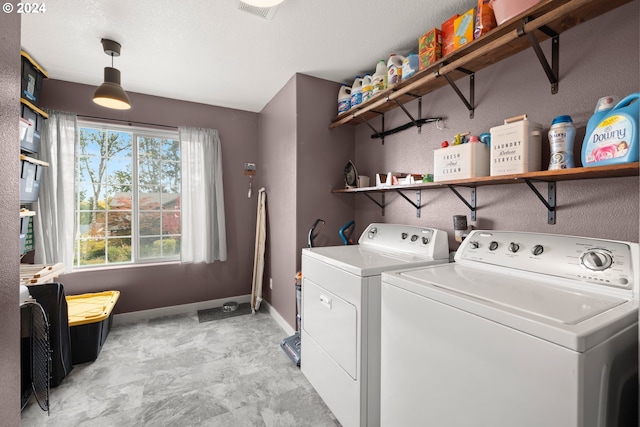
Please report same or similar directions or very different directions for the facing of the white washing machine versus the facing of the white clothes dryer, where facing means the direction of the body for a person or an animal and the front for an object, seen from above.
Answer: same or similar directions

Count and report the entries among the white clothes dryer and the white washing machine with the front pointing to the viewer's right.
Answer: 0

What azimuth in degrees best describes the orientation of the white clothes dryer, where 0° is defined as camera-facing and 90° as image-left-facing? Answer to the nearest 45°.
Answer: approximately 45°

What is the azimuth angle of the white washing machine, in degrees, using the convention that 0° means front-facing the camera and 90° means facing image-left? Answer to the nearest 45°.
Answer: approximately 45°

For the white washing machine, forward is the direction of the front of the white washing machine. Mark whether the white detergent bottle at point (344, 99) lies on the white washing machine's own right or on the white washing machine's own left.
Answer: on the white washing machine's own right
